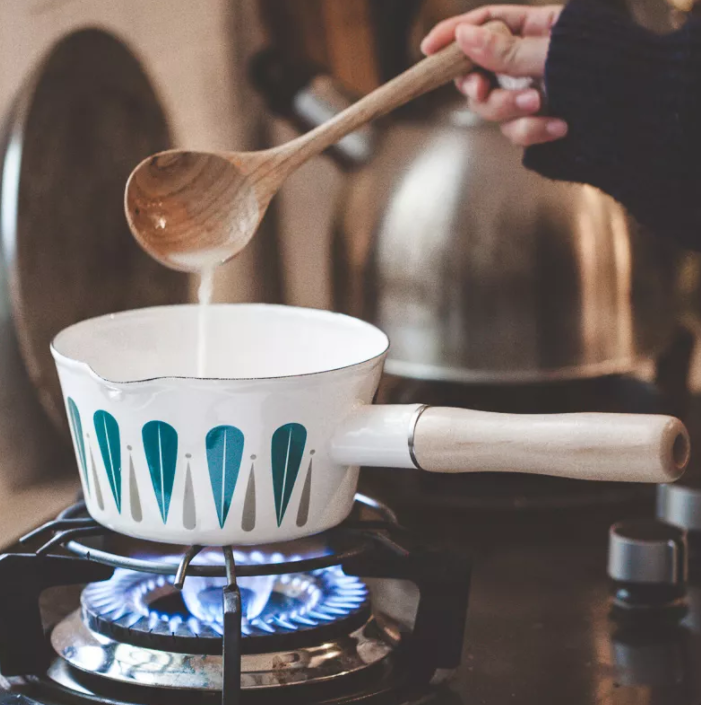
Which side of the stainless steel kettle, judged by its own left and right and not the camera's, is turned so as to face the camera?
left
